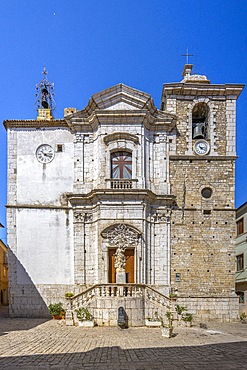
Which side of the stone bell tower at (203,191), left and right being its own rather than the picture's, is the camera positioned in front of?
front

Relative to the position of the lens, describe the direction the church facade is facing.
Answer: facing the viewer
